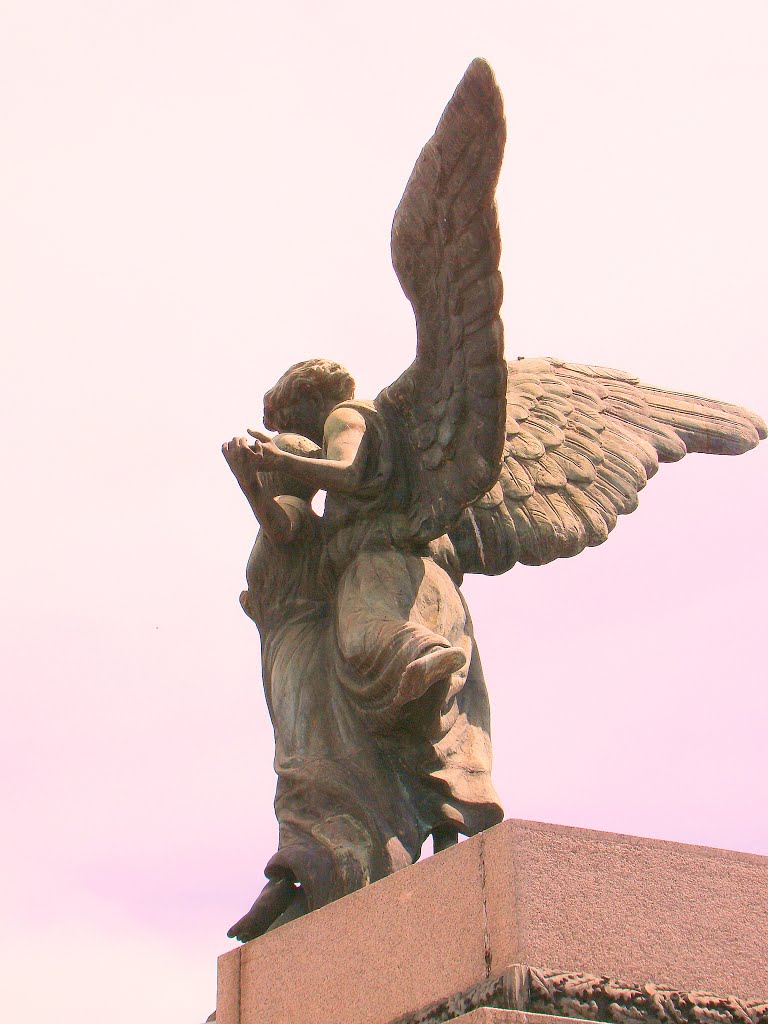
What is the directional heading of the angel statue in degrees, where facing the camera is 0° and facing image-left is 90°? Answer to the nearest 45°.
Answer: approximately 90°
